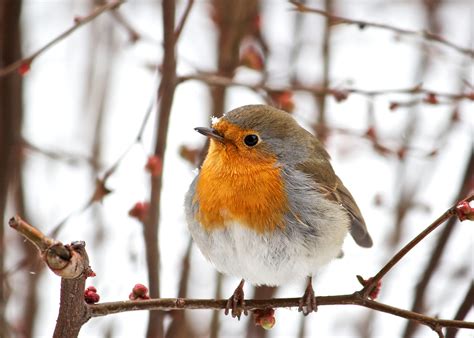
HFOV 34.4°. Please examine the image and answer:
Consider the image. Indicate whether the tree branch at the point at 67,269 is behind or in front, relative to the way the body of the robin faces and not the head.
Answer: in front

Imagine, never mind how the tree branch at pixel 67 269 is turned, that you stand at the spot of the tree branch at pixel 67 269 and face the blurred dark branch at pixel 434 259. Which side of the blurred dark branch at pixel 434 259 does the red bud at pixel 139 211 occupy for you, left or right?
left

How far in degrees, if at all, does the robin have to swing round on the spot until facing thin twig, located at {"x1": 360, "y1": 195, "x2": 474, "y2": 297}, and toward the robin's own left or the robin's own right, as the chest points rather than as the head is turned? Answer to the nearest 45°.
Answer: approximately 90° to the robin's own left

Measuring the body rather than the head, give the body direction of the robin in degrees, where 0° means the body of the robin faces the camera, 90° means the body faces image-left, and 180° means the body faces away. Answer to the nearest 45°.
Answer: approximately 45°

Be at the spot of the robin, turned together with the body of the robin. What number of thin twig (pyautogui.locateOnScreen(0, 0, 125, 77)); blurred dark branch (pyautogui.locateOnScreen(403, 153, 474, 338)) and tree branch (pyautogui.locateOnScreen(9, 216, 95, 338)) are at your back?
1
